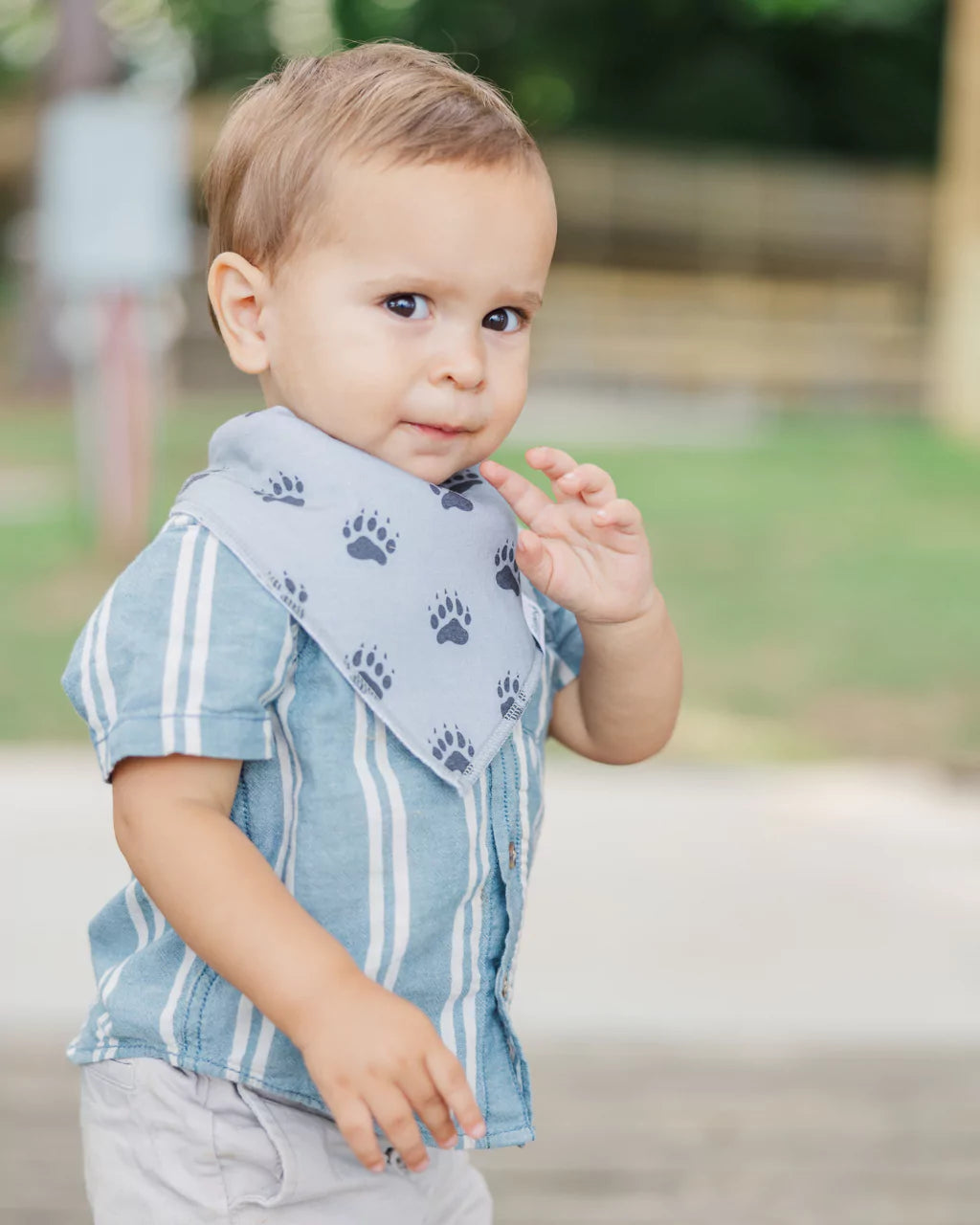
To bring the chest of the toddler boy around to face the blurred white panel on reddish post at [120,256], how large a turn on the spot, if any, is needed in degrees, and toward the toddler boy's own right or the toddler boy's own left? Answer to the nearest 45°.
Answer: approximately 135° to the toddler boy's own left

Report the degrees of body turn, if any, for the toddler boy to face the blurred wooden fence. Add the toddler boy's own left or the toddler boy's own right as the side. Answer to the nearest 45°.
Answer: approximately 135° to the toddler boy's own left

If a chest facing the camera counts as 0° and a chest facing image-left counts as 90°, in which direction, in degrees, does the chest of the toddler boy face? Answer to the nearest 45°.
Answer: approximately 315°

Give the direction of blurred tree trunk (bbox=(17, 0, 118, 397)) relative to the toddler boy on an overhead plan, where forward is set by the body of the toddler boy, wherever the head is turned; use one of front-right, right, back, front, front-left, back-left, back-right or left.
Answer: back-left
